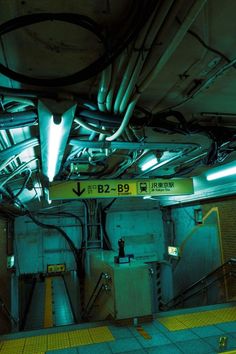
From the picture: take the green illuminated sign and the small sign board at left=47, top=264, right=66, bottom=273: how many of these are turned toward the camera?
2

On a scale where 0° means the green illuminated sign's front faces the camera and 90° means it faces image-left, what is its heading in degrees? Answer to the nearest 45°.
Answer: approximately 0°

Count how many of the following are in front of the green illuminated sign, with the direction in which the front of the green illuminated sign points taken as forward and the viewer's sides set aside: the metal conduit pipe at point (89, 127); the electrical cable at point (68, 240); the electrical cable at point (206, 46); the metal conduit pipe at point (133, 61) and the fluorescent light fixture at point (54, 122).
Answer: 4

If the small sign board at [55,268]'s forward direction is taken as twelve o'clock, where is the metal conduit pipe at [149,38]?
The metal conduit pipe is roughly at 12 o'clock from the small sign board.

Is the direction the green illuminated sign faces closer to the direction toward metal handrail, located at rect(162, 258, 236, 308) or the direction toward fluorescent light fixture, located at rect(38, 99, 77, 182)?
the fluorescent light fixture

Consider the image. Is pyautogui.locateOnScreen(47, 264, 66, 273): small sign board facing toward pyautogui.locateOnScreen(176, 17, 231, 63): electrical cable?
yes

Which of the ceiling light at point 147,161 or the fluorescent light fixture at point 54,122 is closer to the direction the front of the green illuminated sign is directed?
the fluorescent light fixture

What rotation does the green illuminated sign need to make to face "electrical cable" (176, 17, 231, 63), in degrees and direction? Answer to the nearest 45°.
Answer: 0° — it already faces it

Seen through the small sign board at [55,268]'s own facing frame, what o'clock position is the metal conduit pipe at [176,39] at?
The metal conduit pipe is roughly at 12 o'clock from the small sign board.

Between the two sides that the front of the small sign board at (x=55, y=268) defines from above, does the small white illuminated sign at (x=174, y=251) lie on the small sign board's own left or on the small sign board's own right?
on the small sign board's own left

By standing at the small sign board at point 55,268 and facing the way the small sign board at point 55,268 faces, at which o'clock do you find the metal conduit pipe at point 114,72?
The metal conduit pipe is roughly at 12 o'clock from the small sign board.

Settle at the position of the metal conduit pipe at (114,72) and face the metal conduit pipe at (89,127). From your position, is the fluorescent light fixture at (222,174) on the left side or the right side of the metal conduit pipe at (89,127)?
right
